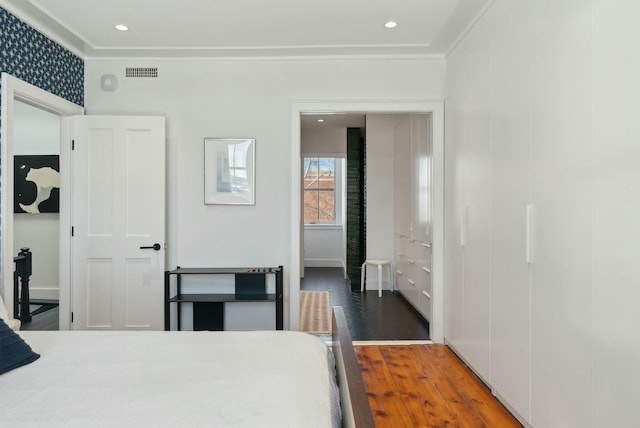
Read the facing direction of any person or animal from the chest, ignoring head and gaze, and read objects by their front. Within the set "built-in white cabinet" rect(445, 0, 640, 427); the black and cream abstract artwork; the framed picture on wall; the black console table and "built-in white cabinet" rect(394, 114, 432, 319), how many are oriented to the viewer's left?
2

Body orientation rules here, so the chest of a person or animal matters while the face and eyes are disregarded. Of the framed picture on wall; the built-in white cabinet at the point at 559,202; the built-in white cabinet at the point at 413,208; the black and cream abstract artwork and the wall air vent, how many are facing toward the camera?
3

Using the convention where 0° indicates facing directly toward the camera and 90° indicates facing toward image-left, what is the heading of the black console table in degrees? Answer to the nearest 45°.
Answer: approximately 0°

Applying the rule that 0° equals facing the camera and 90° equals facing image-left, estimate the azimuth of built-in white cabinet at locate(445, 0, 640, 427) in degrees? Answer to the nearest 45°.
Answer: approximately 90°

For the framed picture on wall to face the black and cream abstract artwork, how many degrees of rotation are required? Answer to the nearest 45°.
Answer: approximately 135° to its right

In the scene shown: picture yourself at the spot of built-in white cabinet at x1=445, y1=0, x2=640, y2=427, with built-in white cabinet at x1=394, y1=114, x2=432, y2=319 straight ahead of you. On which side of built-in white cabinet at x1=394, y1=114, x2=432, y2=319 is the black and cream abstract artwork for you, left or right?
left

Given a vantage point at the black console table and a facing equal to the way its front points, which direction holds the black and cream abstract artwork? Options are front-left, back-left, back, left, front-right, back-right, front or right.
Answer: back-right

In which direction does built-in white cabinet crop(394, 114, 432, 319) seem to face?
to the viewer's left
